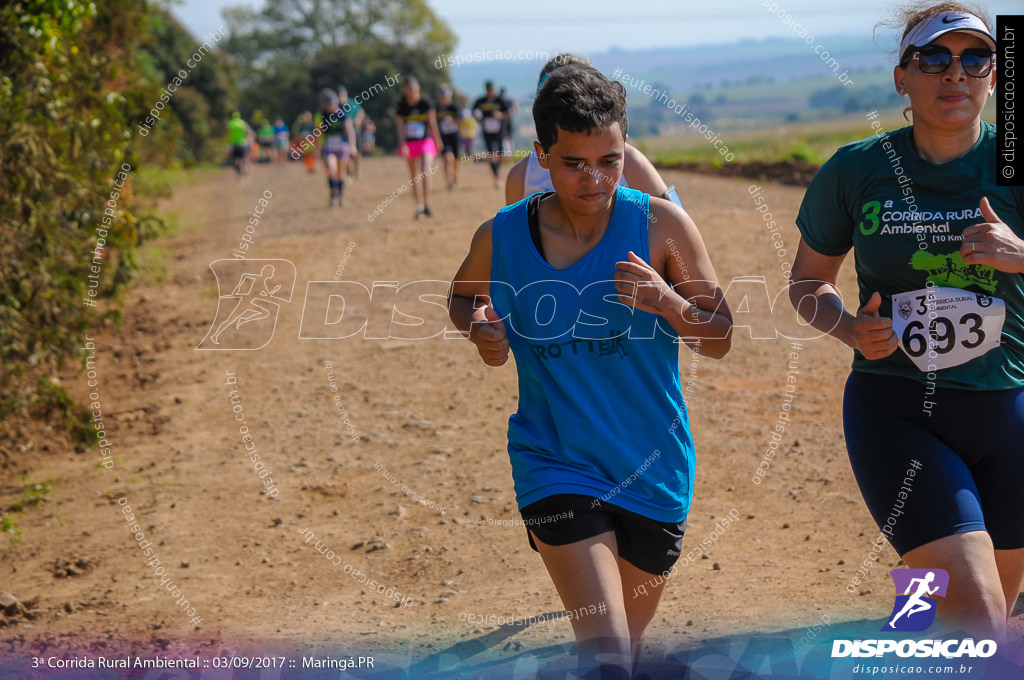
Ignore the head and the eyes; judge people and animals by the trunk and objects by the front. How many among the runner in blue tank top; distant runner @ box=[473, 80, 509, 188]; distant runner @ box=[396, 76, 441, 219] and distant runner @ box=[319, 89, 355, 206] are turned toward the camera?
4

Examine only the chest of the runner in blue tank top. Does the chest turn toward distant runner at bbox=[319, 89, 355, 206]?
no

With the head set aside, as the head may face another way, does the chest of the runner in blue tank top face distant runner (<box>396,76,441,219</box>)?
no

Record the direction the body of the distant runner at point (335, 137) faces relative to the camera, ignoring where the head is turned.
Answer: toward the camera

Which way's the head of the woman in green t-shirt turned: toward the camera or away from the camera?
toward the camera

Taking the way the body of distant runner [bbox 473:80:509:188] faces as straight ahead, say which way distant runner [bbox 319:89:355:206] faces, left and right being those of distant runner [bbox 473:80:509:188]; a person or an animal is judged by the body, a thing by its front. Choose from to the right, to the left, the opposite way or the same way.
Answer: the same way

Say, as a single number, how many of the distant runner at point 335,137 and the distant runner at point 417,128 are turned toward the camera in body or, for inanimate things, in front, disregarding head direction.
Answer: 2

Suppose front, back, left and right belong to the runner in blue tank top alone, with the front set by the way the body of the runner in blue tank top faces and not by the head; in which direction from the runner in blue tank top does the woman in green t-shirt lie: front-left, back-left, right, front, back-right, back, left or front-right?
left

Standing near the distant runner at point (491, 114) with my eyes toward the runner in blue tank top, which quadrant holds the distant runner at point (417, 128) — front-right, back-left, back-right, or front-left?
front-right

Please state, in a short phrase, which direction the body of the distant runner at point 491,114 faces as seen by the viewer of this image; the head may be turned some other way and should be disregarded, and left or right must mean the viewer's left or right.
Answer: facing the viewer

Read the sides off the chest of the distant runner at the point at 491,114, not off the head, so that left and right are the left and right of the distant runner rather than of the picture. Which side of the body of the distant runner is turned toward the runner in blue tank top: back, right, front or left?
front

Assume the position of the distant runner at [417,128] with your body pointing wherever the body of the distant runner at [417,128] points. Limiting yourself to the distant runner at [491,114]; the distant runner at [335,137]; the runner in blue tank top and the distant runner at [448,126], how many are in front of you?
1

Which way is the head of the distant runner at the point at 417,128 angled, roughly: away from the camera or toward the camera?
toward the camera

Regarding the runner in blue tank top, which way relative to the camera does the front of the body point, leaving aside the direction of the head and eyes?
toward the camera

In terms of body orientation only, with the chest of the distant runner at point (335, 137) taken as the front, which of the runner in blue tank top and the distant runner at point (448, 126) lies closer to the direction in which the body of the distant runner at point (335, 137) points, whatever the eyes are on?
the runner in blue tank top

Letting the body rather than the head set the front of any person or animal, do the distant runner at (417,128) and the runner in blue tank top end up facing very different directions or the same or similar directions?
same or similar directions

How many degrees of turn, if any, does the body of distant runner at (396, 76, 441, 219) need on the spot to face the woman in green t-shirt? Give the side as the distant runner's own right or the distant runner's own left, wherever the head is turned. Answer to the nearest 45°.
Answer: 0° — they already face them

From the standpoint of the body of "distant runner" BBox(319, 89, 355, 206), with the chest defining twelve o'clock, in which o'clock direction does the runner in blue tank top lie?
The runner in blue tank top is roughly at 12 o'clock from the distant runner.

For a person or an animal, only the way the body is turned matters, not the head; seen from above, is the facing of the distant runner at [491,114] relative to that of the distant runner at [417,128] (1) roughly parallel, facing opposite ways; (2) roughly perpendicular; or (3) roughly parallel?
roughly parallel

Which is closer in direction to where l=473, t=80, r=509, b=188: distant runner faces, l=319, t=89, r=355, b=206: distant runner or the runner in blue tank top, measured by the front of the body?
the runner in blue tank top

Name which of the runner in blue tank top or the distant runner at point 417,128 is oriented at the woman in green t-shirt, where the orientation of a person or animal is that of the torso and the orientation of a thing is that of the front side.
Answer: the distant runner
